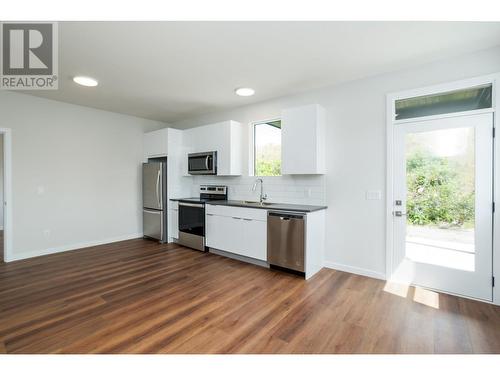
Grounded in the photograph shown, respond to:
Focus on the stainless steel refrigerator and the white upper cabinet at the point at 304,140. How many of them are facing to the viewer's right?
0

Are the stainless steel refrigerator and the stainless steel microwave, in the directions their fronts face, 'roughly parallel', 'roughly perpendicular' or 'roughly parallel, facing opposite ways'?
roughly parallel

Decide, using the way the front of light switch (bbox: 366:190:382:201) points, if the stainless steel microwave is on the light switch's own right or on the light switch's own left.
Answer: on the light switch's own right

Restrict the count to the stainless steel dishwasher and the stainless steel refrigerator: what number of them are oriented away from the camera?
0

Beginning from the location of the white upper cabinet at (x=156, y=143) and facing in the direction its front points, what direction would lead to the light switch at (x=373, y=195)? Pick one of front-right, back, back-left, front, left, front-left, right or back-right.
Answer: left

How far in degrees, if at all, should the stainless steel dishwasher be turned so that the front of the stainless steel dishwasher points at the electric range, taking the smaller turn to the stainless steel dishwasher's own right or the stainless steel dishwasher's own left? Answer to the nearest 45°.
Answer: approximately 90° to the stainless steel dishwasher's own right

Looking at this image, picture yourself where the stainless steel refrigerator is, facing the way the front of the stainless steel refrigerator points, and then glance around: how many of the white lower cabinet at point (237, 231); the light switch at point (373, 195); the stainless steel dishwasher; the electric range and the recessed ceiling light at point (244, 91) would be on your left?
5

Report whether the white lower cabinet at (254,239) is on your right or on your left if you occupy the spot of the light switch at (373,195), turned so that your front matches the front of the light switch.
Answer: on your right

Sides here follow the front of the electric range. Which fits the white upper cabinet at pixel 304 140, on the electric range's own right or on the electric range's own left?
on the electric range's own left

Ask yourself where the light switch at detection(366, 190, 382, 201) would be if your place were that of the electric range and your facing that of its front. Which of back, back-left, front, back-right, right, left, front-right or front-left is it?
left

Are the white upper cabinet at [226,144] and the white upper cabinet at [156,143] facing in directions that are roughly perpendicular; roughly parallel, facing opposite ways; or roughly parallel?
roughly parallel

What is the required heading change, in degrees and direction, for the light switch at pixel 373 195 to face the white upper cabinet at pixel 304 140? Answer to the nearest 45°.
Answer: approximately 90° to its right

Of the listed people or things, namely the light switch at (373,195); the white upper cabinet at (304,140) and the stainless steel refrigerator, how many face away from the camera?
0

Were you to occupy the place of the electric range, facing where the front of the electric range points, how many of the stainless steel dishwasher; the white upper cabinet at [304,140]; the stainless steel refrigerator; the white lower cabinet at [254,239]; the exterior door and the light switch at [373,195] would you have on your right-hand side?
1

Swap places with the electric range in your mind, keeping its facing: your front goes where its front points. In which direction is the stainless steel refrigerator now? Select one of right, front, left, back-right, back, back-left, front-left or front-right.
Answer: right

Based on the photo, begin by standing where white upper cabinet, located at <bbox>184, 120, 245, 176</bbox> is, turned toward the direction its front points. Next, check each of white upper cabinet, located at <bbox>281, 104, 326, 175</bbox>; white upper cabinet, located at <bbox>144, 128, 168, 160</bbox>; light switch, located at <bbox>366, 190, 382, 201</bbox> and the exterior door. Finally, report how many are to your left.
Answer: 3

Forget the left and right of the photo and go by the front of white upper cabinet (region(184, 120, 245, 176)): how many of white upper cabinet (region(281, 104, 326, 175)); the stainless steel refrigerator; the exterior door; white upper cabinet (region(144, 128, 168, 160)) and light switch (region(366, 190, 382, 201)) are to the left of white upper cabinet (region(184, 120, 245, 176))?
3

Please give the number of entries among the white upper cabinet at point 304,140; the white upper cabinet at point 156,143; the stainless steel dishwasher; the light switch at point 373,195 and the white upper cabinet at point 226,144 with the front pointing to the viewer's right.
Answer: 0
